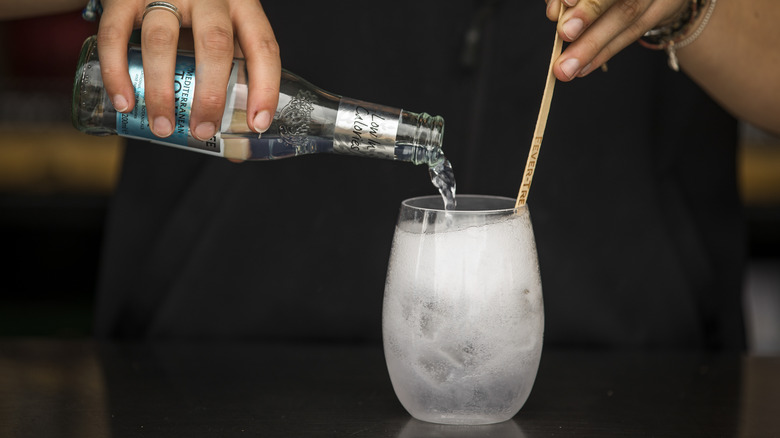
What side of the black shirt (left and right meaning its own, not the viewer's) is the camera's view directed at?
front

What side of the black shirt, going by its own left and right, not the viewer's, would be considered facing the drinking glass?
front
